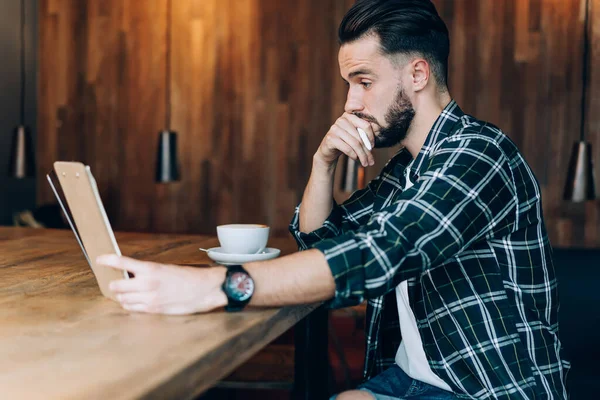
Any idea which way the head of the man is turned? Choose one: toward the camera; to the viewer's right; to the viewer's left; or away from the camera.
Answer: to the viewer's left

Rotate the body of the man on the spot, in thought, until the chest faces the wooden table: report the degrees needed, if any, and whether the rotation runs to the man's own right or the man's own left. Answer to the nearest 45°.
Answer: approximately 45° to the man's own left

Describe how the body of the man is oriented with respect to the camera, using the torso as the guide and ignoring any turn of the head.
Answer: to the viewer's left
